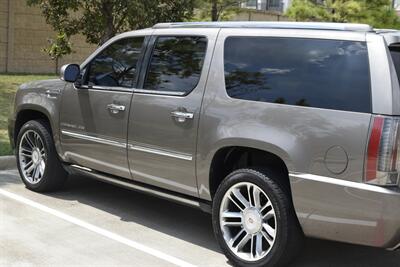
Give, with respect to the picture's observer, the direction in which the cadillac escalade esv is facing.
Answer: facing away from the viewer and to the left of the viewer

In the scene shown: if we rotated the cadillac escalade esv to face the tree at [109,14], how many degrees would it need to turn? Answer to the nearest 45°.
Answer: approximately 45° to its right

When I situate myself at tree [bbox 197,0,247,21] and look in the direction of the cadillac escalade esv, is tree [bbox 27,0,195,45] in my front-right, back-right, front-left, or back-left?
front-right

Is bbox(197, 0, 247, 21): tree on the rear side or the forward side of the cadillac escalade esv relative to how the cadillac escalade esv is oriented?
on the forward side
